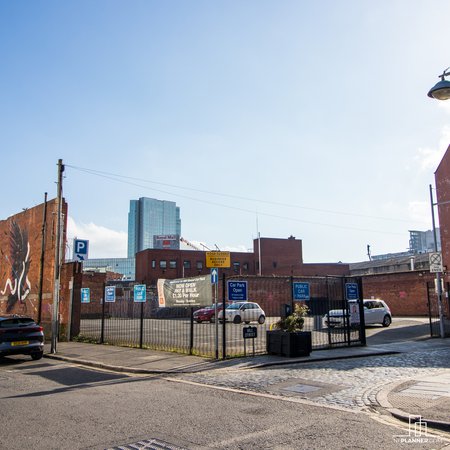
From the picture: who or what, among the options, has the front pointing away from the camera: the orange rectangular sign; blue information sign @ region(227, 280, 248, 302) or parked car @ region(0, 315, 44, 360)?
the parked car

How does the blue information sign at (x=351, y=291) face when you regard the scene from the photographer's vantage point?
facing the viewer

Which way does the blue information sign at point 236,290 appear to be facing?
toward the camera

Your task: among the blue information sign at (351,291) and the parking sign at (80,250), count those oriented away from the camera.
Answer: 0

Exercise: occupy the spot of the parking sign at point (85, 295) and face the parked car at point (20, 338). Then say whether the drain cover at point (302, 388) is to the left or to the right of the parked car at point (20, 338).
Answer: left

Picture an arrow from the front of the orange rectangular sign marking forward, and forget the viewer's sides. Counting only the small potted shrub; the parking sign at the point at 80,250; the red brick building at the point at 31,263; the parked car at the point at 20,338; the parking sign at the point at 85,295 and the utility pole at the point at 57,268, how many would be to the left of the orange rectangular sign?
1

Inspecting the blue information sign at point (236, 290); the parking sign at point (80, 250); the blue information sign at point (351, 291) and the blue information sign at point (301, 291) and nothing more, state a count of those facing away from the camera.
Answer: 0

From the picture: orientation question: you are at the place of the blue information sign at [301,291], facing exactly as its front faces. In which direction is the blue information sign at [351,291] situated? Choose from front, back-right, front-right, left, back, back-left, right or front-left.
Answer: back-left

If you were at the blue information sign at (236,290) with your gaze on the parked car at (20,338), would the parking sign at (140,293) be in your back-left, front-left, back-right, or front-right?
front-right

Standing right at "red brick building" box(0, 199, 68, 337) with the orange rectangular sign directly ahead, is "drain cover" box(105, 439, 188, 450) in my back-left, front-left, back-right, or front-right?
front-right

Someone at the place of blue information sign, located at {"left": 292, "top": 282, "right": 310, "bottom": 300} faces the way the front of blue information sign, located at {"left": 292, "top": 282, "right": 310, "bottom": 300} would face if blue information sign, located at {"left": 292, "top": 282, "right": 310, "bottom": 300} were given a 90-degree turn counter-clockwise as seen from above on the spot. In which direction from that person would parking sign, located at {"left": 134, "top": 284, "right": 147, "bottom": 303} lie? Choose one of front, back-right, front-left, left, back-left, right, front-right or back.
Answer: back

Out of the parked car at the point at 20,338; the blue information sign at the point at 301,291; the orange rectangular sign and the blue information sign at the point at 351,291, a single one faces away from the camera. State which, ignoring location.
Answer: the parked car

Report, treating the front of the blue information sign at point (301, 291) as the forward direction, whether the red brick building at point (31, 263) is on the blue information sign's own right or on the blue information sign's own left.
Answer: on the blue information sign's own right

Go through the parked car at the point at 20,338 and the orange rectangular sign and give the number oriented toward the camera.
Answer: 1

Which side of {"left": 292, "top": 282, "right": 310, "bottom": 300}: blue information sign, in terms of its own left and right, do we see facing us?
front
